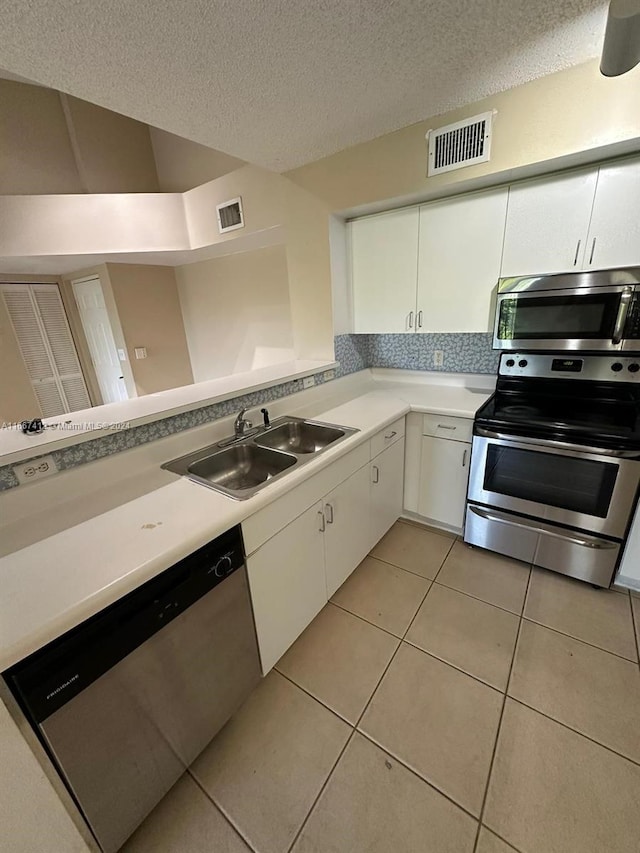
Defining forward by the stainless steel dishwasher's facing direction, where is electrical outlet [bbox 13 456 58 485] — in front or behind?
behind

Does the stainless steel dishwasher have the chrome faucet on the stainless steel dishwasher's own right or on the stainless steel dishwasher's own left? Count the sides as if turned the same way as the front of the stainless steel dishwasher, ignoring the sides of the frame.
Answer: on the stainless steel dishwasher's own left

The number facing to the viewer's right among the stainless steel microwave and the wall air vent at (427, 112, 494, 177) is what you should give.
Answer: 0

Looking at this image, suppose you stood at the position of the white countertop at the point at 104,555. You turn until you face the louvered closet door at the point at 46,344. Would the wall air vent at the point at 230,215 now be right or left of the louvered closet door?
right

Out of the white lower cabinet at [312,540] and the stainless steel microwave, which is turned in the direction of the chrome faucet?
the stainless steel microwave

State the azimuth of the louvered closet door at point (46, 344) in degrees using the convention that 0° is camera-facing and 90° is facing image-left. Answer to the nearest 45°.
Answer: approximately 315°

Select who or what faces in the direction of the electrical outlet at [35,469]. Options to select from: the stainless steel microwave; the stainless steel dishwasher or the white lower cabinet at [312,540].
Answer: the stainless steel microwave

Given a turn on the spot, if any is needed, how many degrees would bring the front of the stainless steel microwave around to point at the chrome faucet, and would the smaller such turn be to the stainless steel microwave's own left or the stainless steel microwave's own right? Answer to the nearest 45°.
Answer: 0° — it already faces it

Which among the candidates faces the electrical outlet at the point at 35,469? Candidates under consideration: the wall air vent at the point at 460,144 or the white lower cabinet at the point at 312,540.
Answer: the wall air vent

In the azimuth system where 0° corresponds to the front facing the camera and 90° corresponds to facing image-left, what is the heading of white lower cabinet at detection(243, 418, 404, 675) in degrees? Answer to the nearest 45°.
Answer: approximately 315°

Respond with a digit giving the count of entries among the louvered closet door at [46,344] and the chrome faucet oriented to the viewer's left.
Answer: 0

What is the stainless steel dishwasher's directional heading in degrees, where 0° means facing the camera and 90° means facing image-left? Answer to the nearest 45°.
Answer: approximately 315°

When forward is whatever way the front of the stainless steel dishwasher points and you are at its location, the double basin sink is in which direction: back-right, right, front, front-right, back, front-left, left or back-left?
left
